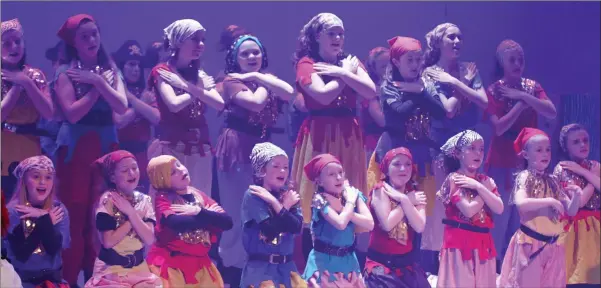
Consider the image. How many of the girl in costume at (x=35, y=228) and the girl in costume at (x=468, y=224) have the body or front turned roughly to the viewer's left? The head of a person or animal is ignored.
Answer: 0

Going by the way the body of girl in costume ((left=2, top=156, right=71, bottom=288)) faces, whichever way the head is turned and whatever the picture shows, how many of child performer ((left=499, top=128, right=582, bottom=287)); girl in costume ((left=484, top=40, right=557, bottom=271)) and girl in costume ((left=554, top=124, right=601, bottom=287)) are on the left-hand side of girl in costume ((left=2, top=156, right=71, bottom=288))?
3

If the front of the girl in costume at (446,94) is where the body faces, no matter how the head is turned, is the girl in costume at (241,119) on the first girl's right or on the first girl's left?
on the first girl's right

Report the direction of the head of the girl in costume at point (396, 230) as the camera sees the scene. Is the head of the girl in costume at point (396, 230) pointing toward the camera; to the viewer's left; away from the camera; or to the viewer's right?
toward the camera

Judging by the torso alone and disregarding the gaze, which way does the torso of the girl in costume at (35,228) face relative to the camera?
toward the camera

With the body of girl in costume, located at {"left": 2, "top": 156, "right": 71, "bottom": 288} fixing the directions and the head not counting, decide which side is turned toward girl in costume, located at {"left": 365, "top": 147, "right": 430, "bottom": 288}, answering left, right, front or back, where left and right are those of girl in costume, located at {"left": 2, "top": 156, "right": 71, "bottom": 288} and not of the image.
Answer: left

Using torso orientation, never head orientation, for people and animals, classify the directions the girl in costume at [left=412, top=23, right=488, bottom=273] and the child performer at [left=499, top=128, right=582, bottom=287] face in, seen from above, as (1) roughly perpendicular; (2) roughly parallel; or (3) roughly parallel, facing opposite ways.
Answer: roughly parallel

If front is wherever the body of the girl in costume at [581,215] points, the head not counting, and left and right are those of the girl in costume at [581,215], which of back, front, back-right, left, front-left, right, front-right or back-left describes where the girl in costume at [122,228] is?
right

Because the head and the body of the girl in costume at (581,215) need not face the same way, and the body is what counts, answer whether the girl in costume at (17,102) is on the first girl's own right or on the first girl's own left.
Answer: on the first girl's own right

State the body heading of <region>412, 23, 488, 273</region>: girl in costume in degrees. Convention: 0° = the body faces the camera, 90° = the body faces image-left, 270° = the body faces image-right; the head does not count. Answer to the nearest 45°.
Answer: approximately 315°

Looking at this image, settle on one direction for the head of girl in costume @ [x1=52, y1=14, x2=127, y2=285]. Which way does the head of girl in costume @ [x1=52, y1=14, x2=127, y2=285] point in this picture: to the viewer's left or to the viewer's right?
to the viewer's right

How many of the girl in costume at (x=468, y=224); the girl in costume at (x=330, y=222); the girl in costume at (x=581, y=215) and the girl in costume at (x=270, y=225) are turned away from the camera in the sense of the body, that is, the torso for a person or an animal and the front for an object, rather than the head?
0
